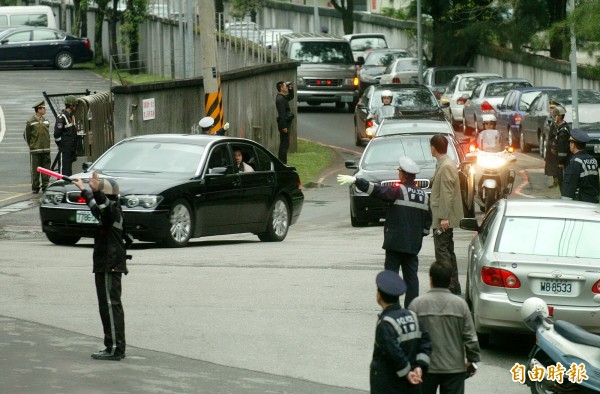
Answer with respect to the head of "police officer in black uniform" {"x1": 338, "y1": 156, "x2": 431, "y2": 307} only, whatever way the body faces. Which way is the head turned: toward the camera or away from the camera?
away from the camera

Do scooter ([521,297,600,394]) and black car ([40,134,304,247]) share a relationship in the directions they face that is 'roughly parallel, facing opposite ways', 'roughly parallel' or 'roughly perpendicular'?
roughly perpendicular

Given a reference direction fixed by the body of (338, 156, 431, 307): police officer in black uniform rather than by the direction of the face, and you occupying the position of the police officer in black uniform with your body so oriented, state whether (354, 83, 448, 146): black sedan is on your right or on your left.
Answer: on your right

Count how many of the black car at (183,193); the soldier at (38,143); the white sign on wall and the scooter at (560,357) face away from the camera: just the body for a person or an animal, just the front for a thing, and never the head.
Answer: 0

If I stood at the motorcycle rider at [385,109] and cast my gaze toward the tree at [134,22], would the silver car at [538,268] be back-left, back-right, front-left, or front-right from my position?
back-left

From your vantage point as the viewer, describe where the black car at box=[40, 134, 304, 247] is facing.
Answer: facing the viewer and to the left of the viewer

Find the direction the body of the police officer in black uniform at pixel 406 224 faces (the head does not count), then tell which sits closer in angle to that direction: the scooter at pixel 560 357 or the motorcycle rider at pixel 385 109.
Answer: the motorcycle rider

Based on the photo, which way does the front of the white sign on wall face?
toward the camera

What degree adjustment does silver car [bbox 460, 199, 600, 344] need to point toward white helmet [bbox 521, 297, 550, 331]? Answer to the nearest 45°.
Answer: approximately 180°

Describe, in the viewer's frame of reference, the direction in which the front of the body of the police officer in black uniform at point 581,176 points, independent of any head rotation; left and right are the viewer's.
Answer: facing away from the viewer and to the left of the viewer

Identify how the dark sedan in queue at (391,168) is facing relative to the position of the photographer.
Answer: facing the viewer
